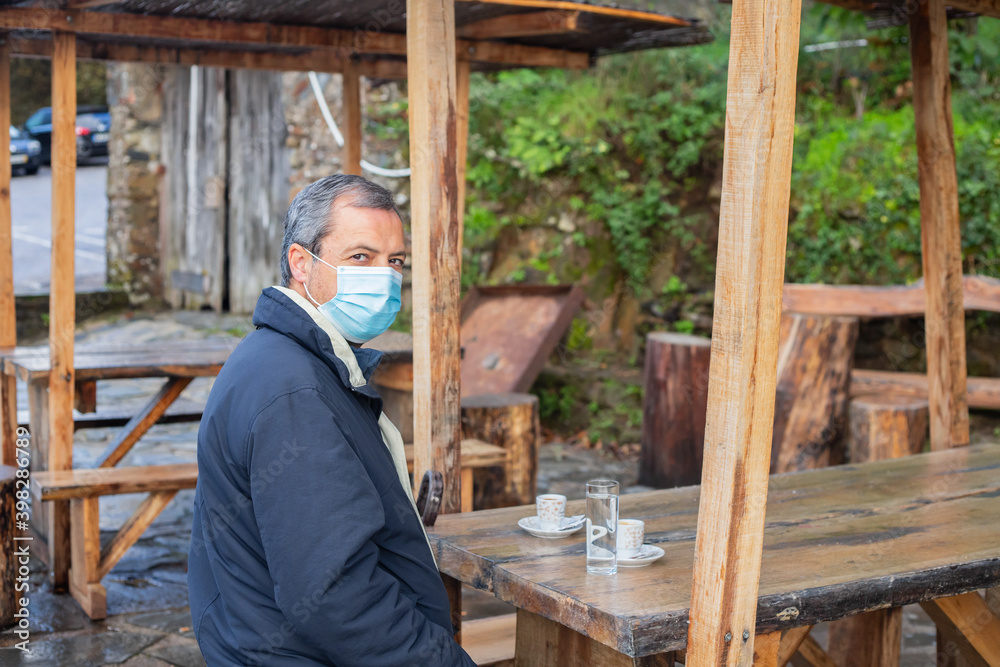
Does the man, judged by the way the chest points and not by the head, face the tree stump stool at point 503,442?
no

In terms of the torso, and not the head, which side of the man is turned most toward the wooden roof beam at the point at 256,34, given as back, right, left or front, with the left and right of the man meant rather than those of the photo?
left

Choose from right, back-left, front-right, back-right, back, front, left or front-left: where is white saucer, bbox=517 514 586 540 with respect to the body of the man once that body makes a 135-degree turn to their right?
back

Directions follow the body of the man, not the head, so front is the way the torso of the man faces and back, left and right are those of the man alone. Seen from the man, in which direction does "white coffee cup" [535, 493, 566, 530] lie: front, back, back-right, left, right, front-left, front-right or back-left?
front-left

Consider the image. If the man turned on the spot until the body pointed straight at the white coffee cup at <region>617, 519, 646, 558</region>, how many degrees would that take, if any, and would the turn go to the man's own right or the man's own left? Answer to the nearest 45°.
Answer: approximately 45° to the man's own left

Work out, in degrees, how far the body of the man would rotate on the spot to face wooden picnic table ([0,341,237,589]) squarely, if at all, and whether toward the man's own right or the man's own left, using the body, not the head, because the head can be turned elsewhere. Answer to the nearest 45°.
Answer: approximately 90° to the man's own left

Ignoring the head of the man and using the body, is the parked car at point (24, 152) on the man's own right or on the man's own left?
on the man's own left

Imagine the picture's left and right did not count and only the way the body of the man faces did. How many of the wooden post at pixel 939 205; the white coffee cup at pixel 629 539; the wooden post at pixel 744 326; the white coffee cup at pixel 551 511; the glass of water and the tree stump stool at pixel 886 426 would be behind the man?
0

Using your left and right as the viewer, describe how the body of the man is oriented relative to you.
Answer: facing to the right of the viewer

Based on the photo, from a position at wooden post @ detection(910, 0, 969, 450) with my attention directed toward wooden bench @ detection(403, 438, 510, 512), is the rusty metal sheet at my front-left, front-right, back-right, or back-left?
front-right

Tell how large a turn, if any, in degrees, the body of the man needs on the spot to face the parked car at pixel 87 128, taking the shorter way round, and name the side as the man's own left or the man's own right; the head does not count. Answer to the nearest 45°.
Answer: approximately 90° to the man's own left

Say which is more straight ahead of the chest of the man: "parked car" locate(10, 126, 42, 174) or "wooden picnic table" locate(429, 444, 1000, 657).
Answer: the wooden picnic table
